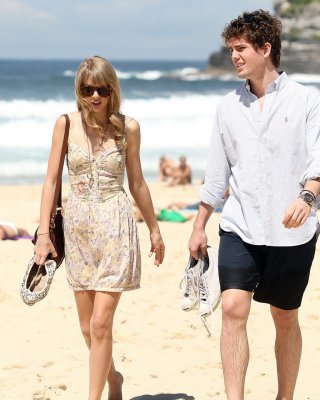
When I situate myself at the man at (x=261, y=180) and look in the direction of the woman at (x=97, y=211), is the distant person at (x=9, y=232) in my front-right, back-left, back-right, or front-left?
front-right

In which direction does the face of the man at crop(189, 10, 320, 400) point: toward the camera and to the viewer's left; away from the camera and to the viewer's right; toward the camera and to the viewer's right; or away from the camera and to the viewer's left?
toward the camera and to the viewer's left

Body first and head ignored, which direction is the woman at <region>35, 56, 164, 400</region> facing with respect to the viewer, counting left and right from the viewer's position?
facing the viewer

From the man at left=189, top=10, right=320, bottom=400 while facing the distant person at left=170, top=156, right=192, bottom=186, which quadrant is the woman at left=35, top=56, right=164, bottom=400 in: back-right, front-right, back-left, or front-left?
front-left

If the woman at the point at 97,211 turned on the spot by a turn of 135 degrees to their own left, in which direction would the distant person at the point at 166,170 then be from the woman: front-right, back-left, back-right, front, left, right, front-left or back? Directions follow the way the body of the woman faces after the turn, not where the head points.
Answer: front-left

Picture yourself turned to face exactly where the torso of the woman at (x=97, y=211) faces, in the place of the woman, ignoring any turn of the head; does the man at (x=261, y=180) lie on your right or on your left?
on your left

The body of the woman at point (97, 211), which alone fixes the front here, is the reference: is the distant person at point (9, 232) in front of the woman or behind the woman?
behind

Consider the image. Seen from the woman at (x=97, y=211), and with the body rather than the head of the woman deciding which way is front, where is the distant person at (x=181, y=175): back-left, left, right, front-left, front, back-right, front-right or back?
back

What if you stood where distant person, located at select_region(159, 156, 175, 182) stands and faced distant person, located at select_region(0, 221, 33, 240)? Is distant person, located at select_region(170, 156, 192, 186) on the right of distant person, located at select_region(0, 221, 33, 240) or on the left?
left
